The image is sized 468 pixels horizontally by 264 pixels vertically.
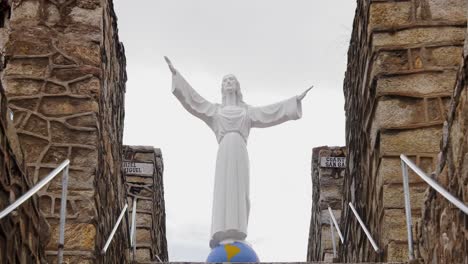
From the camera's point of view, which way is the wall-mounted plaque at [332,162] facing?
toward the camera

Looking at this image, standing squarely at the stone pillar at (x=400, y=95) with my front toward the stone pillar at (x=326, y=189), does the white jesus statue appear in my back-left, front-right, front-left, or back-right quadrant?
front-left

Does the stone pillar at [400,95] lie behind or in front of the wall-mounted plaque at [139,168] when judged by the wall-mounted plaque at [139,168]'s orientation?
in front

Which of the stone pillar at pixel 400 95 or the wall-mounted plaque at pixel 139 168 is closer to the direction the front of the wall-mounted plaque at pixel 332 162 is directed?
the stone pillar

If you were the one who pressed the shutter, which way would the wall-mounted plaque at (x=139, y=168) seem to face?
facing the viewer

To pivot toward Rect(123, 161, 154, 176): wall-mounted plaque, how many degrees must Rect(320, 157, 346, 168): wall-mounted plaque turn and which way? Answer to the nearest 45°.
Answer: approximately 90° to its right

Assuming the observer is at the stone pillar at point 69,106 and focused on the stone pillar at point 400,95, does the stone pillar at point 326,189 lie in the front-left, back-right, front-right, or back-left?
front-left

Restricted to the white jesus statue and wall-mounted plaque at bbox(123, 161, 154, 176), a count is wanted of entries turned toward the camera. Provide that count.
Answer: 2

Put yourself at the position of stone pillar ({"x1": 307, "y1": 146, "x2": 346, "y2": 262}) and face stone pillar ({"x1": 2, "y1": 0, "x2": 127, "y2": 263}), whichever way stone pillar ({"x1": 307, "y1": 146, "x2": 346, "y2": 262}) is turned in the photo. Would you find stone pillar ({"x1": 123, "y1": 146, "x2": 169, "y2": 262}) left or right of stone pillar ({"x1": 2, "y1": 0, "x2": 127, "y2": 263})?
right

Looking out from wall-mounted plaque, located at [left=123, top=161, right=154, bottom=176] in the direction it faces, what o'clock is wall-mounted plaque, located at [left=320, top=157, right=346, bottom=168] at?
wall-mounted plaque, located at [left=320, top=157, right=346, bottom=168] is roughly at 9 o'clock from wall-mounted plaque, located at [left=123, top=161, right=154, bottom=176].

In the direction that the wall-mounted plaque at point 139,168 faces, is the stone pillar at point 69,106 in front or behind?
in front
